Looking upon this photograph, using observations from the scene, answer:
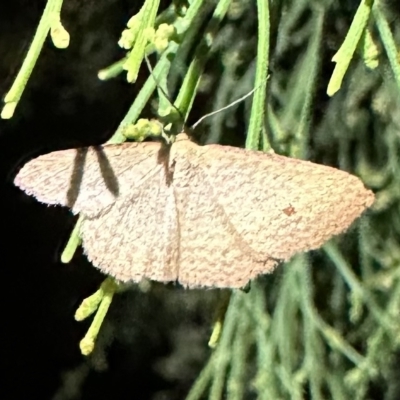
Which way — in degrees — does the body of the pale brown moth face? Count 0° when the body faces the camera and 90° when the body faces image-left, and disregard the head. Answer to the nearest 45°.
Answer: approximately 180°
